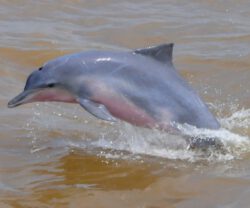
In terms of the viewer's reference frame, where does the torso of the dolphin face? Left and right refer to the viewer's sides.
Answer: facing to the left of the viewer
